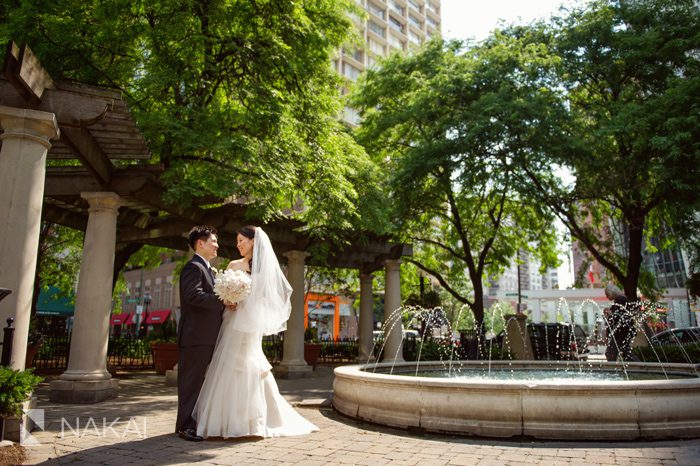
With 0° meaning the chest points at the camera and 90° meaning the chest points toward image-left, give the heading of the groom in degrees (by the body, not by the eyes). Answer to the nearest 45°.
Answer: approximately 270°

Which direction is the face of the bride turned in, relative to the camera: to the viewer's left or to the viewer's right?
to the viewer's left

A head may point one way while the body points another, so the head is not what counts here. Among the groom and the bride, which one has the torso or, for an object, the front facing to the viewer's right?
the groom

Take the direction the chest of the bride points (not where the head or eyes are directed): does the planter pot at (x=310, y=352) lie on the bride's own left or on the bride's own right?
on the bride's own right

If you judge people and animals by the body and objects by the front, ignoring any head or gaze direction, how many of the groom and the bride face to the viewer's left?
1

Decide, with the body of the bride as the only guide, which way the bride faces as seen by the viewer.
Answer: to the viewer's left

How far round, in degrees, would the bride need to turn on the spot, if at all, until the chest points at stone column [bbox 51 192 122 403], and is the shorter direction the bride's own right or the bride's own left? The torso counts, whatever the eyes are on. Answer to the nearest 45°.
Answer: approximately 45° to the bride's own right

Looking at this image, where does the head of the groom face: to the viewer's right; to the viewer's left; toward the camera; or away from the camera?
to the viewer's right

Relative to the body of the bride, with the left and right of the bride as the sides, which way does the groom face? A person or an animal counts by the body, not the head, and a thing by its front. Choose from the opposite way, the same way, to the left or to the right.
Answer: the opposite way

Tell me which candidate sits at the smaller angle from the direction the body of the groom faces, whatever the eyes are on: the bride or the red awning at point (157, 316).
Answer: the bride

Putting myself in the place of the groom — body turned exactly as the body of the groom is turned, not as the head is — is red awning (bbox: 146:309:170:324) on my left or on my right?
on my left
